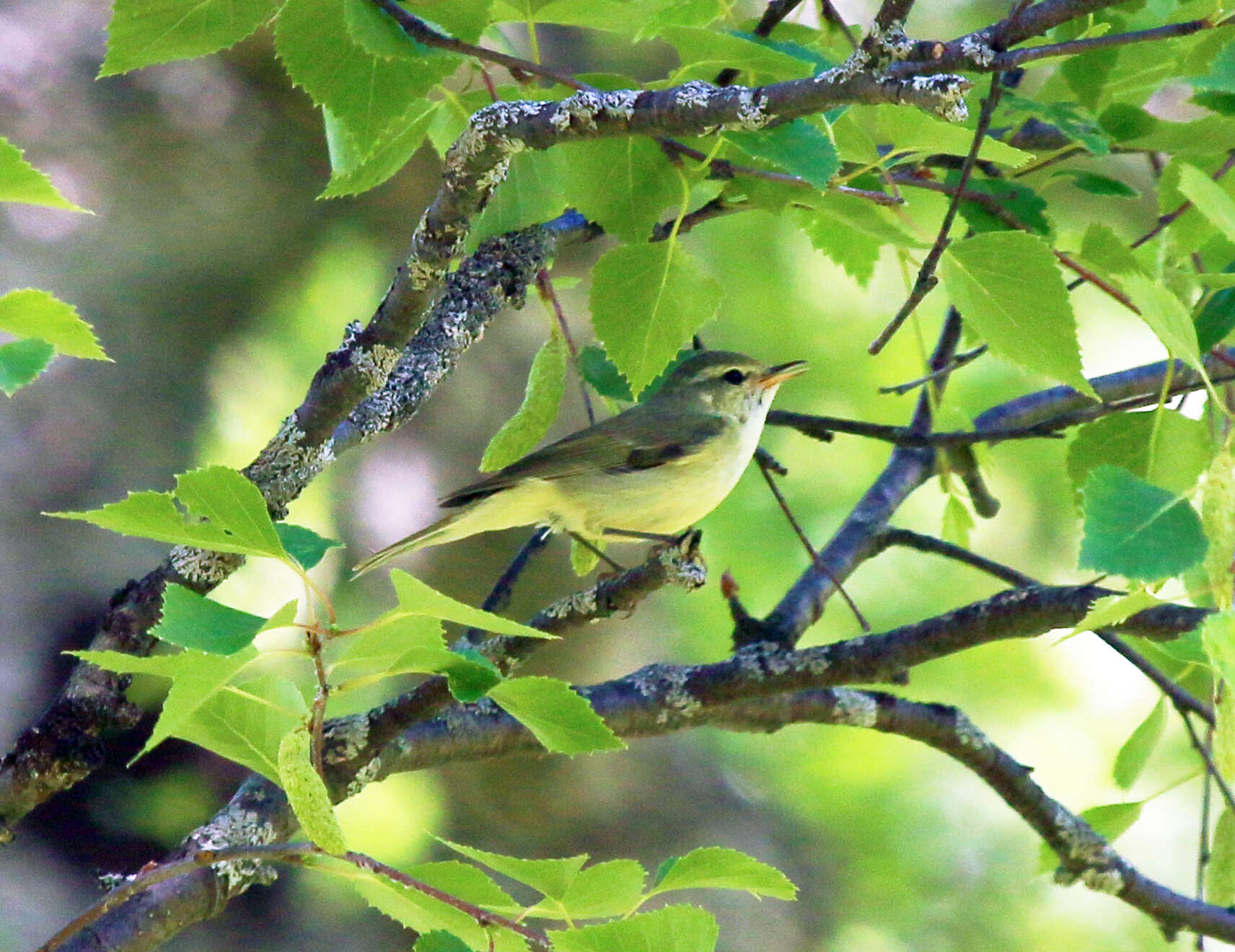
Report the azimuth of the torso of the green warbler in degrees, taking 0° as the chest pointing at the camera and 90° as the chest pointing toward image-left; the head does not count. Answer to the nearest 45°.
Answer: approximately 270°
